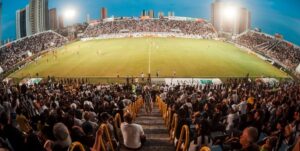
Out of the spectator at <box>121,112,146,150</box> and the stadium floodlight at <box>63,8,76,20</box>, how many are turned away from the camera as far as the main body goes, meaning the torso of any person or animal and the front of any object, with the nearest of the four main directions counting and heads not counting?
1

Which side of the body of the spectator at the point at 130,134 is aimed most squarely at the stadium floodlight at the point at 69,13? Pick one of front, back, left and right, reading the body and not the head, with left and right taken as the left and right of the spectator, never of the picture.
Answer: front

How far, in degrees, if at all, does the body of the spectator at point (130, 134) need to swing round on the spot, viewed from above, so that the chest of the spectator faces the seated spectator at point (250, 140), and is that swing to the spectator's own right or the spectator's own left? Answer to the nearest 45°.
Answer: approximately 135° to the spectator's own right

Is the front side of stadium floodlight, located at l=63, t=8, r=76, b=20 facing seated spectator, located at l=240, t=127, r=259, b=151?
yes

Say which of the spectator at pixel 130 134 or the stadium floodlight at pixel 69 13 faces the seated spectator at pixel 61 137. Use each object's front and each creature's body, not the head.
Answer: the stadium floodlight

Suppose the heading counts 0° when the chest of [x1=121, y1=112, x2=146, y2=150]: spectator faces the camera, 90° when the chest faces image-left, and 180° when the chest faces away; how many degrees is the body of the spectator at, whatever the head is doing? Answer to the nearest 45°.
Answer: approximately 180°

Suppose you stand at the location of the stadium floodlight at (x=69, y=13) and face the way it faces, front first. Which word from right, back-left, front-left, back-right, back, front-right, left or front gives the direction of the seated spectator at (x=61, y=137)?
front

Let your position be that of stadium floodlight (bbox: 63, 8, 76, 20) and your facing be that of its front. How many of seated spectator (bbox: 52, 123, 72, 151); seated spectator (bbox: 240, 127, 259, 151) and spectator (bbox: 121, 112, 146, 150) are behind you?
0

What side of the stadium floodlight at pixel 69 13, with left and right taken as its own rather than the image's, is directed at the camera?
front

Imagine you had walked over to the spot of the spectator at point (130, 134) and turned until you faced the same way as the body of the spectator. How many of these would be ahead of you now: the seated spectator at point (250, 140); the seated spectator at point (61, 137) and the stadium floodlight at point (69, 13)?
1

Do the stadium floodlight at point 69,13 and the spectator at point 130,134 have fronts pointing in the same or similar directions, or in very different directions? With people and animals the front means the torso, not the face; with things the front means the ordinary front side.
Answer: very different directions

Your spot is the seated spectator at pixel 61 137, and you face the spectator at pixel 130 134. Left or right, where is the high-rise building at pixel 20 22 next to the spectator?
left

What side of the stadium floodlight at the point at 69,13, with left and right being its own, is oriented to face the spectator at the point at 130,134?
front

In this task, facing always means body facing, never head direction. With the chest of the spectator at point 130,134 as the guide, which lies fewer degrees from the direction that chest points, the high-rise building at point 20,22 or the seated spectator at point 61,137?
the high-rise building

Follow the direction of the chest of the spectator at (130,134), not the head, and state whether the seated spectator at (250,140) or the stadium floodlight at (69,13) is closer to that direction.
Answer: the stadium floodlight
